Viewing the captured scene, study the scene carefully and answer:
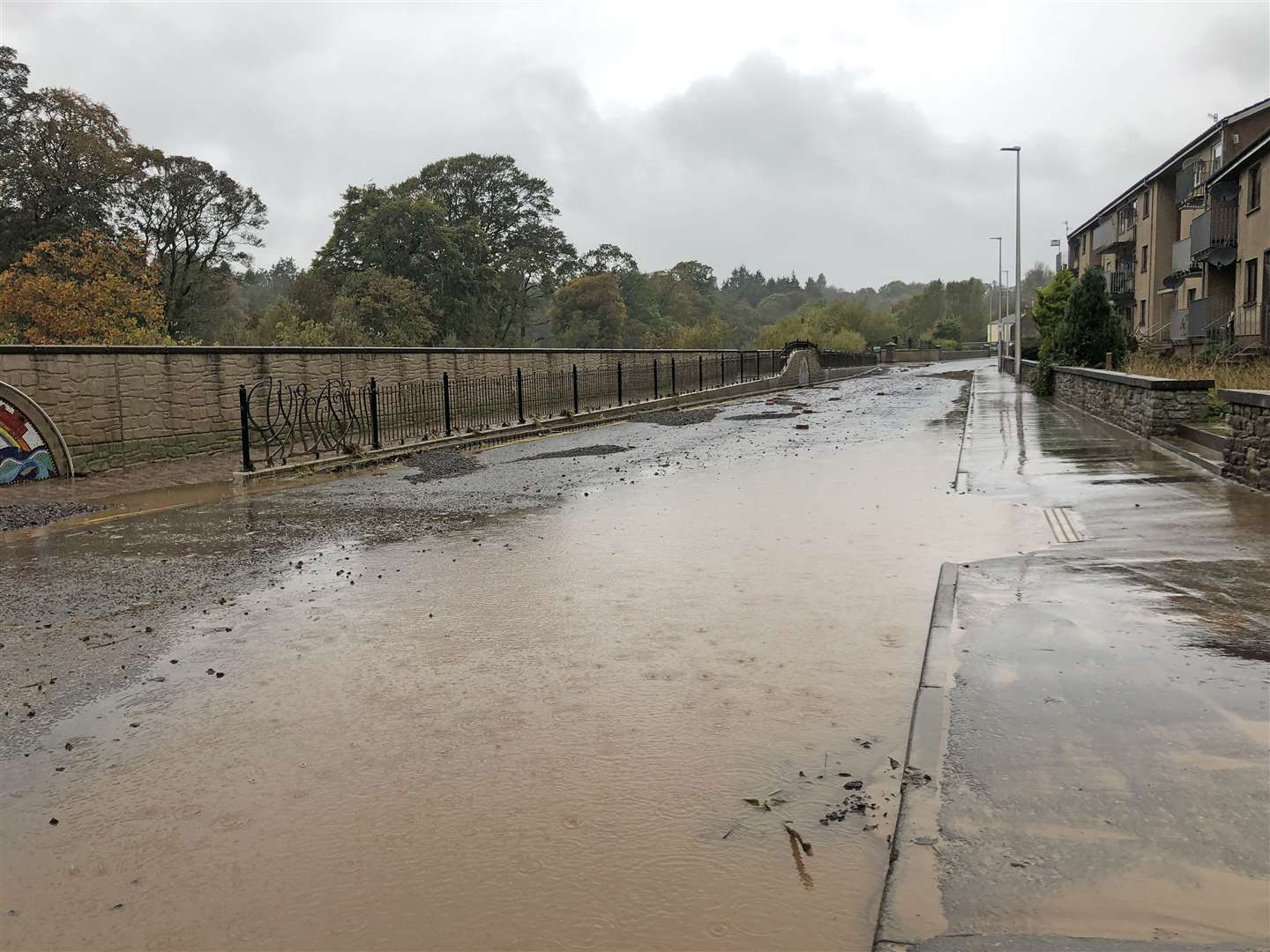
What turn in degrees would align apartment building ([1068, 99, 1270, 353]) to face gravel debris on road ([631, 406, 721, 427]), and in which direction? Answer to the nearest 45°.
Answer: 0° — it already faces it

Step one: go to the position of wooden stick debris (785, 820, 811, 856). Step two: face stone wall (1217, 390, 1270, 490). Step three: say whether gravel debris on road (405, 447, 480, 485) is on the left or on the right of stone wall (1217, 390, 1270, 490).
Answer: left

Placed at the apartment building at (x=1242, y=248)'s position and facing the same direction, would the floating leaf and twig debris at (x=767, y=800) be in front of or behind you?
in front

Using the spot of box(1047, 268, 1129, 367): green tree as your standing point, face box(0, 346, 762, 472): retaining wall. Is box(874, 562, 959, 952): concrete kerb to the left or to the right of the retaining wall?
left

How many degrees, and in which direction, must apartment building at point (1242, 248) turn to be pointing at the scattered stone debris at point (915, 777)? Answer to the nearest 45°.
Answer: approximately 45° to its left

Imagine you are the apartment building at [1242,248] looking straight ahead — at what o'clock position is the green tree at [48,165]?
The green tree is roughly at 1 o'clock from the apartment building.

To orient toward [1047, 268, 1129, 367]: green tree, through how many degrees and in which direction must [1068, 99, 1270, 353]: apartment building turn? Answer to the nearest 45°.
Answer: approximately 45° to its left

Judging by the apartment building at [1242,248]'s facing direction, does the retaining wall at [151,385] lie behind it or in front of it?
in front

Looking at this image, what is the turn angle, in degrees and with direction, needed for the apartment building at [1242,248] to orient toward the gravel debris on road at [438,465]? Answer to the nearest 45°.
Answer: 0° — it already faces it

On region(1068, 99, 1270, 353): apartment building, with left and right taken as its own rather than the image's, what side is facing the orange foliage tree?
front

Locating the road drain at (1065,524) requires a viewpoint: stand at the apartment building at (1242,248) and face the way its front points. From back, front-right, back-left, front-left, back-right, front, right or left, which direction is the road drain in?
front-left

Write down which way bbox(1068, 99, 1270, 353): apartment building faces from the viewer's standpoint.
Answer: facing the viewer and to the left of the viewer

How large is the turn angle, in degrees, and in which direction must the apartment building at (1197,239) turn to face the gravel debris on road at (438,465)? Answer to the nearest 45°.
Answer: approximately 45° to its left

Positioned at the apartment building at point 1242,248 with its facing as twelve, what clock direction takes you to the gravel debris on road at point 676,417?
The gravel debris on road is roughly at 12 o'clock from the apartment building.

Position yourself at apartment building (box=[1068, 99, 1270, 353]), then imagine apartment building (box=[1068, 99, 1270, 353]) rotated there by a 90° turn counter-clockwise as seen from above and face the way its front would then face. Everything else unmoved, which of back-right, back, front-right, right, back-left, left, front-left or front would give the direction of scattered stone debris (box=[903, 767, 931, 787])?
front-right

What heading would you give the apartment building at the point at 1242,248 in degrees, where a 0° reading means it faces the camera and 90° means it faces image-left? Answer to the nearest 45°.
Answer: approximately 45°
